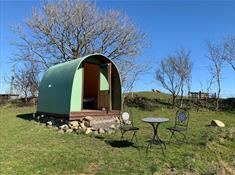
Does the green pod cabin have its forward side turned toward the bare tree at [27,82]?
no

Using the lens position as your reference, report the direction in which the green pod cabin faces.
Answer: facing the viewer and to the right of the viewer
